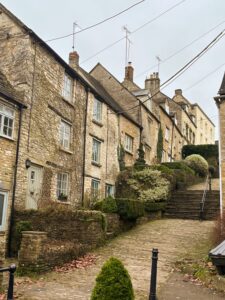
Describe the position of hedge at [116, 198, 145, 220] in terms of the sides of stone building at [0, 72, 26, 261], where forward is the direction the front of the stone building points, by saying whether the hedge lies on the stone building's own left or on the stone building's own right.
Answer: on the stone building's own left

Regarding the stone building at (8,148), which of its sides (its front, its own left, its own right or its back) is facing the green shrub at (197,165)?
left

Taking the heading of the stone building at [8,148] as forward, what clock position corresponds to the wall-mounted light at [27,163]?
The wall-mounted light is roughly at 9 o'clock from the stone building.

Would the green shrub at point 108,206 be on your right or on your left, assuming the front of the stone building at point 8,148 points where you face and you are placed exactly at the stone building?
on your left

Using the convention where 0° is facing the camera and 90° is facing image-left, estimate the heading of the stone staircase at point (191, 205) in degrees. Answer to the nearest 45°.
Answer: approximately 0°

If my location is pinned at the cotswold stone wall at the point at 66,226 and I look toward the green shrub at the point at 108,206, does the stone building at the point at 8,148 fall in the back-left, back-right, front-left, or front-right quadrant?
back-left

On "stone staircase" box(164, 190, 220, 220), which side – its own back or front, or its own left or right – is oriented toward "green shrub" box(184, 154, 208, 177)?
back
